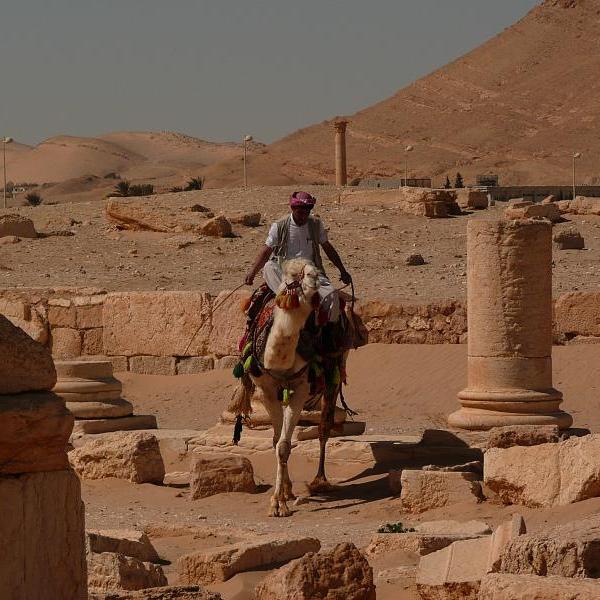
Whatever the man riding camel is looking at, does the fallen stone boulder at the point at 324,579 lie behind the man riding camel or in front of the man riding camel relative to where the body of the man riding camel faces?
in front

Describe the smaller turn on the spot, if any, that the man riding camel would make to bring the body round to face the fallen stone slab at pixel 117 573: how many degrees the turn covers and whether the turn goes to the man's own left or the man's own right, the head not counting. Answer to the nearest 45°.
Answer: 0° — they already face it

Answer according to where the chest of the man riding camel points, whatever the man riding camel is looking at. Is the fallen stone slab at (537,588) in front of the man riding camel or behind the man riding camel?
in front

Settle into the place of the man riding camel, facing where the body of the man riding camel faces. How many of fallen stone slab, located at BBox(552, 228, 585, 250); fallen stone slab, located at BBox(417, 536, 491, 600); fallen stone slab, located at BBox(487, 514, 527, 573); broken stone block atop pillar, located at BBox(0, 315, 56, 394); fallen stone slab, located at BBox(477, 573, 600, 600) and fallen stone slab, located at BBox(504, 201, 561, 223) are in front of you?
4

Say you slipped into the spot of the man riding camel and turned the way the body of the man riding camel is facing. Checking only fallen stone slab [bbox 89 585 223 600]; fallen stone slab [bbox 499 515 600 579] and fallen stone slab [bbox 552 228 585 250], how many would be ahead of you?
2

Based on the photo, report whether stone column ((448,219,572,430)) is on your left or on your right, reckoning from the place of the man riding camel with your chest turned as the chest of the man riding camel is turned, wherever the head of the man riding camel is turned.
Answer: on your left

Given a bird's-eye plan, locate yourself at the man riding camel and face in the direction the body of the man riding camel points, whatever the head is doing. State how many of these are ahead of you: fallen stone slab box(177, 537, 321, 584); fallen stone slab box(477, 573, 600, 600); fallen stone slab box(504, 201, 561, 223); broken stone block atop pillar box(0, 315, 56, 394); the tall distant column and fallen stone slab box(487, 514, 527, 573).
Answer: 4

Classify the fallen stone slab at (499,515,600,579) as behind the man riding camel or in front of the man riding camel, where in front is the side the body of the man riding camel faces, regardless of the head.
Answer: in front

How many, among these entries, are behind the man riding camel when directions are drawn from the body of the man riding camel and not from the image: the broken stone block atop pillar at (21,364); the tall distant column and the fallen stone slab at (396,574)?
1

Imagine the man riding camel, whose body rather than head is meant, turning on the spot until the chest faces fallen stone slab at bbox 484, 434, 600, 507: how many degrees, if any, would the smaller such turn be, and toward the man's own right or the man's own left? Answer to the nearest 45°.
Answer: approximately 45° to the man's own left

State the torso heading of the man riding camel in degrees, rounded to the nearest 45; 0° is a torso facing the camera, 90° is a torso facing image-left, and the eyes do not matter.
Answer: approximately 0°

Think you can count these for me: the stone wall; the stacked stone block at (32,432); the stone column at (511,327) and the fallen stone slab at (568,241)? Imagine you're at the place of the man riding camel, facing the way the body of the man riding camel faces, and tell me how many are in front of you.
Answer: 1

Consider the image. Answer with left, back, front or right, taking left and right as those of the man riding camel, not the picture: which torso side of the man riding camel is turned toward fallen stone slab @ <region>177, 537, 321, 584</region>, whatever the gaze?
front
